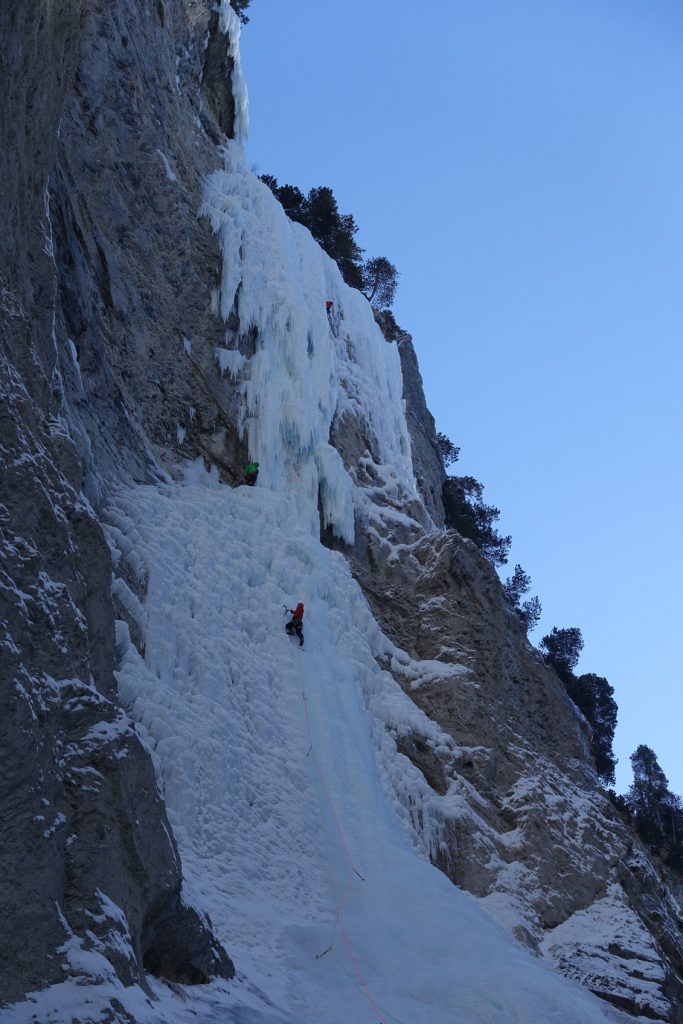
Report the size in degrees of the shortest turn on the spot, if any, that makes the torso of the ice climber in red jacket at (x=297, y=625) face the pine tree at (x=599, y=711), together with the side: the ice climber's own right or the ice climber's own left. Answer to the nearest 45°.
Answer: approximately 45° to the ice climber's own right

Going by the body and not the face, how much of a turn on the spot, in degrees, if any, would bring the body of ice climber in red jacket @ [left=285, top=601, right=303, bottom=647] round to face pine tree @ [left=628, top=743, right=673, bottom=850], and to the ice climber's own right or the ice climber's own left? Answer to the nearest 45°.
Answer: approximately 45° to the ice climber's own right

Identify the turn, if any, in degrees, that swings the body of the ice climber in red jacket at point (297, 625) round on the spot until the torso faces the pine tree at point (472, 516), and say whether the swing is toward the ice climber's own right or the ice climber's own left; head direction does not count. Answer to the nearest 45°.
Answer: approximately 90° to the ice climber's own right

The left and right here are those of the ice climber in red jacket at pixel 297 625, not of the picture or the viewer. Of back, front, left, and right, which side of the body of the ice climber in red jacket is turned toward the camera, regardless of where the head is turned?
back
